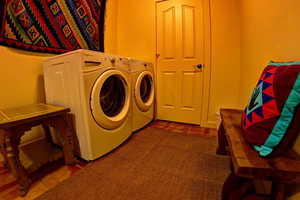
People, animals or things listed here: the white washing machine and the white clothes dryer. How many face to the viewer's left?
0

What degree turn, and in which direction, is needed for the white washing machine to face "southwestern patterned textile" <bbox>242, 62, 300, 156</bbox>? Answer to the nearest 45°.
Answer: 0° — it already faces it

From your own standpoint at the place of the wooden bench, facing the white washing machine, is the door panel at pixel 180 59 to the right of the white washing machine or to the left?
right

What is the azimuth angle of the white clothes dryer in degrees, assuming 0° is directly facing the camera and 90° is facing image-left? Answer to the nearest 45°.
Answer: approximately 315°

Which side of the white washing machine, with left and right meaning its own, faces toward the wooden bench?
front

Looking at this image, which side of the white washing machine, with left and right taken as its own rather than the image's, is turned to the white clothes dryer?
left

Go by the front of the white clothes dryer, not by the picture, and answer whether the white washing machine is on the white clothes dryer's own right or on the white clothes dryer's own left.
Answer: on the white clothes dryer's own right
